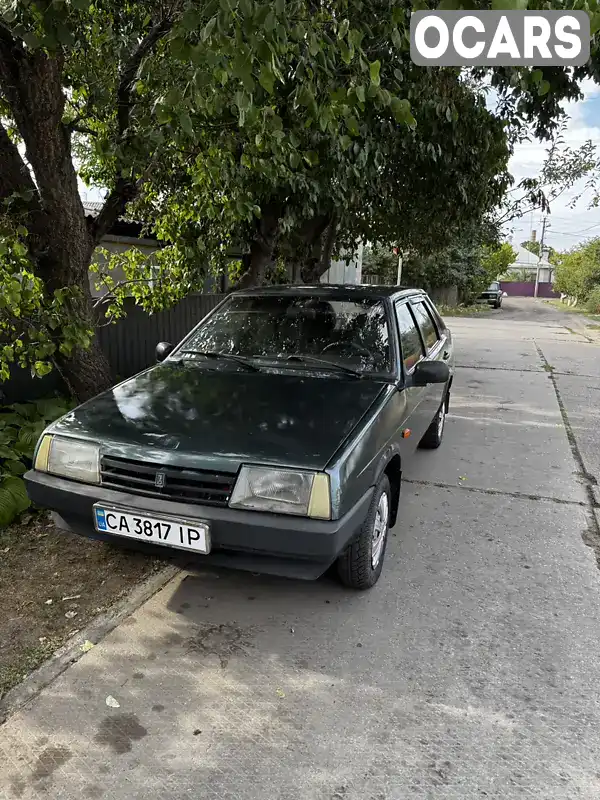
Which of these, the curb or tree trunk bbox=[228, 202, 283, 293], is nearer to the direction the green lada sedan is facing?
the curb

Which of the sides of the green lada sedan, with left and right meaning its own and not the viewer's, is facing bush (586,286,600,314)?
back

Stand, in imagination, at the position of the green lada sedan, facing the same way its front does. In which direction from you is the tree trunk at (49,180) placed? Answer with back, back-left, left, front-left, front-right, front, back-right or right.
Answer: right

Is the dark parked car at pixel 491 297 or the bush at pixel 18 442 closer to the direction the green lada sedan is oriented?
the bush

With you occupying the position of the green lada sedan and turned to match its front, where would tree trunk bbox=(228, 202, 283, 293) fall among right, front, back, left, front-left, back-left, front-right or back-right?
back-right

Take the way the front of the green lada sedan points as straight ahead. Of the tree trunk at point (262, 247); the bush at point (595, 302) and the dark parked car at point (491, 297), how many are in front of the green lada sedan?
0

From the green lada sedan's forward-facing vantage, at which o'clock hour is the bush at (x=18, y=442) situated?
The bush is roughly at 3 o'clock from the green lada sedan.

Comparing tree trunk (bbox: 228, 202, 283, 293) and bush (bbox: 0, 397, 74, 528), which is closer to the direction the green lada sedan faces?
the bush

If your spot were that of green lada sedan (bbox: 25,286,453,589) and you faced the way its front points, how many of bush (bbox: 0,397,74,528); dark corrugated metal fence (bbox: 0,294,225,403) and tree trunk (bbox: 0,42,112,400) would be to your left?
0

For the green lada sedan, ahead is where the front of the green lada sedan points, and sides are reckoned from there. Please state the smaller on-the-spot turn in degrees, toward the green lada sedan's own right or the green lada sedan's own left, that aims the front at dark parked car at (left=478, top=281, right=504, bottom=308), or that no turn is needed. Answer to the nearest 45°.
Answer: approximately 180°

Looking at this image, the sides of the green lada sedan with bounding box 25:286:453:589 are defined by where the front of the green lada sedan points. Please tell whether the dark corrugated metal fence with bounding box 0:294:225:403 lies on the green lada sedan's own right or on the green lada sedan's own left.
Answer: on the green lada sedan's own right

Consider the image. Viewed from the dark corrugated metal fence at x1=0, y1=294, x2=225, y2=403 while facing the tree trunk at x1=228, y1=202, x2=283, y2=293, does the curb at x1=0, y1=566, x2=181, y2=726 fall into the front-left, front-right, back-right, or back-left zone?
back-right

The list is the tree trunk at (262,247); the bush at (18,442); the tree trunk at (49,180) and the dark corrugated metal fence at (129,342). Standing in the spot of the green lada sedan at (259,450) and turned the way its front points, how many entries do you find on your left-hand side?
0

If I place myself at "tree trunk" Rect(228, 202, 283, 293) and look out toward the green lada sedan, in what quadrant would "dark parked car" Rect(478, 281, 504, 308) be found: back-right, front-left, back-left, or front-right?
back-left

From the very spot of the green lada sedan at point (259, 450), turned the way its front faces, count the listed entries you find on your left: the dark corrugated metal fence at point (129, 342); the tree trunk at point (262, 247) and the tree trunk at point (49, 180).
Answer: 0
